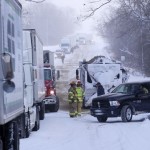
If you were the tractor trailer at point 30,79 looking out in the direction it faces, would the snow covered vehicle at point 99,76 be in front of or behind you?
behind

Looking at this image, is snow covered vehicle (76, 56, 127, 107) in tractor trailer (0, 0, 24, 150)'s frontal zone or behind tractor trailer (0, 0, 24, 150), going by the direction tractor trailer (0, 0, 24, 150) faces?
behind

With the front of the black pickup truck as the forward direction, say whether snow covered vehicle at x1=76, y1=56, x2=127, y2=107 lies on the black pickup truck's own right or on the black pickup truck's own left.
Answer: on the black pickup truck's own right

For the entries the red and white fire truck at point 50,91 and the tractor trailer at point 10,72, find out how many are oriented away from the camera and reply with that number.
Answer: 0

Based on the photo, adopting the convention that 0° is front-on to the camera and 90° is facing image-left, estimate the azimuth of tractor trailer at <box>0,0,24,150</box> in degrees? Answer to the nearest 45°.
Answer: approximately 45°
